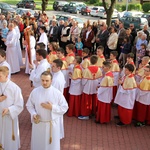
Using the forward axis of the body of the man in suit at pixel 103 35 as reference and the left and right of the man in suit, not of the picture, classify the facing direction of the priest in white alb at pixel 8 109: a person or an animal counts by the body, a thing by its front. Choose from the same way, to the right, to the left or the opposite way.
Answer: the same way

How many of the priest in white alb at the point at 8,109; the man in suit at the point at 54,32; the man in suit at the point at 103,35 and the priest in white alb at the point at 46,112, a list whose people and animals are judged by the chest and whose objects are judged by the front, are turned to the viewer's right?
0

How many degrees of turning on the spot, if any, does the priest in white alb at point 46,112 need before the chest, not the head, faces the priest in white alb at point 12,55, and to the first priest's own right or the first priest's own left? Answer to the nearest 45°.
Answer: approximately 180°

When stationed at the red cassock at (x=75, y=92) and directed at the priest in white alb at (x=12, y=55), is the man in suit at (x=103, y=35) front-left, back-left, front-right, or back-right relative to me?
front-right

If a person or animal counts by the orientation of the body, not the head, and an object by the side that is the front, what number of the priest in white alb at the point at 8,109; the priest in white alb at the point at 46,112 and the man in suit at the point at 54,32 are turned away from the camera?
0

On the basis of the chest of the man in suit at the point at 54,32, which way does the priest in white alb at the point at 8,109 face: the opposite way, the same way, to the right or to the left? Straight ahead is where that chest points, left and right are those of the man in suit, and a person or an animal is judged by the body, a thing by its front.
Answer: the same way

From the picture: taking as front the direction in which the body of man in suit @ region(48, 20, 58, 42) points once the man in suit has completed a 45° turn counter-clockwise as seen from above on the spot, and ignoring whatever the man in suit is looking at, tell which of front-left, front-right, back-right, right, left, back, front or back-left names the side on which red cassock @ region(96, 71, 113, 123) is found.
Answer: front

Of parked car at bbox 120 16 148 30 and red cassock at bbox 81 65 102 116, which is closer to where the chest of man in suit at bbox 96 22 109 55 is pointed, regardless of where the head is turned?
the red cassock

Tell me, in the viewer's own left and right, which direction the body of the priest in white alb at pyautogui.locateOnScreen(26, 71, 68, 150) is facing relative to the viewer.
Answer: facing the viewer

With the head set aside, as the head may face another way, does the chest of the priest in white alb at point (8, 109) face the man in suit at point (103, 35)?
no

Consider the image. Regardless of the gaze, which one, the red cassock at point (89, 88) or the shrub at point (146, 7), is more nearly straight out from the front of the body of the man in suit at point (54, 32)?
the red cassock

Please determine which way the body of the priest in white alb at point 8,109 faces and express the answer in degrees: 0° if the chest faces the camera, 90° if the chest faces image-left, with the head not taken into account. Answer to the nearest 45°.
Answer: approximately 45°

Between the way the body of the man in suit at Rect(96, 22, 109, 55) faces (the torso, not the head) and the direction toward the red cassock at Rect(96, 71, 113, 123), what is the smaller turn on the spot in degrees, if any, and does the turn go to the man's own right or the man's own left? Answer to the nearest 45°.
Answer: approximately 45° to the man's own left

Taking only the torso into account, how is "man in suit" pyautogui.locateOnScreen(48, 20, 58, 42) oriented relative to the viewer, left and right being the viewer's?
facing the viewer and to the left of the viewer
